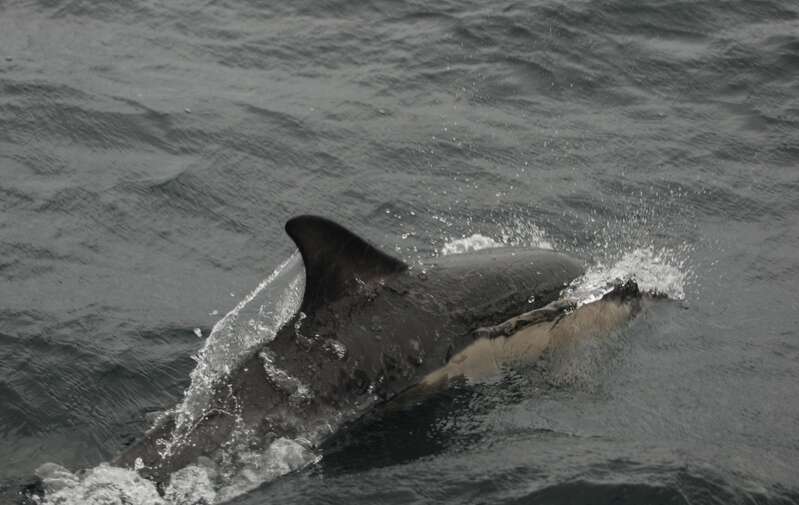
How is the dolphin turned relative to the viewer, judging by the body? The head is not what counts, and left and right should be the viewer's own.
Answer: facing away from the viewer and to the right of the viewer

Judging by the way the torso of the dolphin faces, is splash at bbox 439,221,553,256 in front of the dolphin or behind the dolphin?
in front

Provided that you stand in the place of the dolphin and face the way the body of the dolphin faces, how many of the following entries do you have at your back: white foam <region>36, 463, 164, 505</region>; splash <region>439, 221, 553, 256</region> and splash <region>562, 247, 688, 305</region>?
1

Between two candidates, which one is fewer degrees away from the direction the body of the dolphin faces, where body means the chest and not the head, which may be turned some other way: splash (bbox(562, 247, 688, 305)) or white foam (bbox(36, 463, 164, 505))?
the splash

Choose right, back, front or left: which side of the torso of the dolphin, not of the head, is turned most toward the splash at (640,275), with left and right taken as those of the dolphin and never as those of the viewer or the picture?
front

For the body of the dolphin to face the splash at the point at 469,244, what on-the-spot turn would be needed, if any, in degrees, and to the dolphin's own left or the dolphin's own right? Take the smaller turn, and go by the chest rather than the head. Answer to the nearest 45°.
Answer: approximately 45° to the dolphin's own left

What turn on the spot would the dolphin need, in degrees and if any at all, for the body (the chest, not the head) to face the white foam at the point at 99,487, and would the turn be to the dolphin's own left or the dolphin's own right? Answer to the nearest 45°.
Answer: approximately 180°

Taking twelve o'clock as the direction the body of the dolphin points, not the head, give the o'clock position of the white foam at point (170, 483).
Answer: The white foam is roughly at 6 o'clock from the dolphin.
